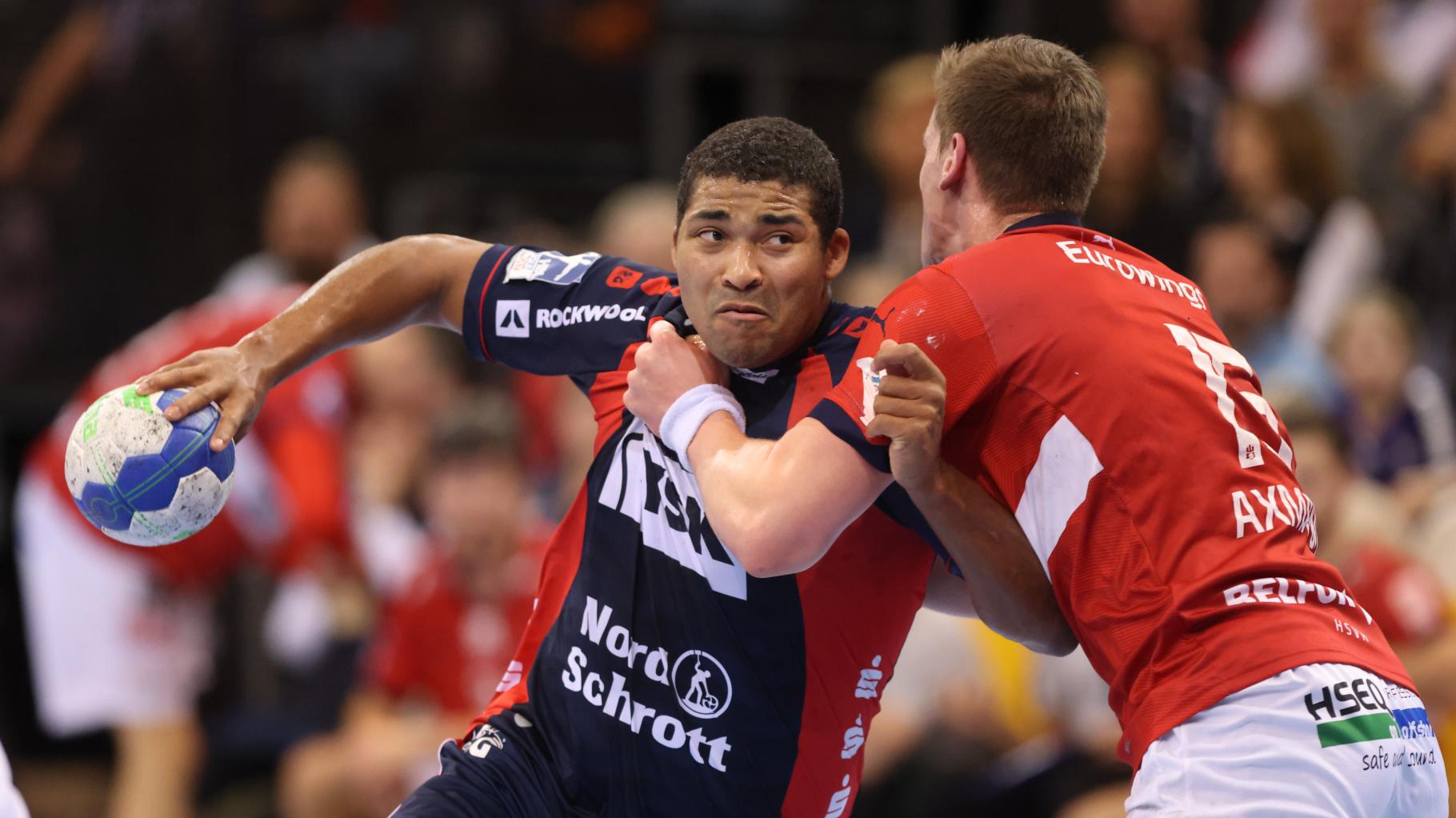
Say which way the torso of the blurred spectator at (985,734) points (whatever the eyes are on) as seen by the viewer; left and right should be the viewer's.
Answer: facing the viewer

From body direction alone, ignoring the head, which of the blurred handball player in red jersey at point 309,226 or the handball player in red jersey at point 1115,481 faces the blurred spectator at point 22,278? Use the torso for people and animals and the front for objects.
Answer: the handball player in red jersey at point 1115,481

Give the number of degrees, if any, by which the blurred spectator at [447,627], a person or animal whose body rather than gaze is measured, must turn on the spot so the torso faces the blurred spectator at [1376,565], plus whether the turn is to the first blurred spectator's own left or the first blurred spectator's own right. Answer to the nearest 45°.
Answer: approximately 45° to the first blurred spectator's own left

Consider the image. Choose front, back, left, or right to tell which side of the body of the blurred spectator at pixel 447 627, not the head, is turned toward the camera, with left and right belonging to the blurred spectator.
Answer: front

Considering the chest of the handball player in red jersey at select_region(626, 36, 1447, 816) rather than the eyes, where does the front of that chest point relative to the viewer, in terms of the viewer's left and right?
facing away from the viewer and to the left of the viewer

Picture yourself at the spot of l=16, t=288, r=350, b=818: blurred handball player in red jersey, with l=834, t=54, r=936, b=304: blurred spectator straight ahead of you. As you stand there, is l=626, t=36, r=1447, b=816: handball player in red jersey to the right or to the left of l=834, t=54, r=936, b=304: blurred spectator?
right

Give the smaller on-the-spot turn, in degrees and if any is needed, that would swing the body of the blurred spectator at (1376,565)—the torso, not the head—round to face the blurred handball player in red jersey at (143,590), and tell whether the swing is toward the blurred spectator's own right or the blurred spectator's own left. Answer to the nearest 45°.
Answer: approximately 45° to the blurred spectator's own right

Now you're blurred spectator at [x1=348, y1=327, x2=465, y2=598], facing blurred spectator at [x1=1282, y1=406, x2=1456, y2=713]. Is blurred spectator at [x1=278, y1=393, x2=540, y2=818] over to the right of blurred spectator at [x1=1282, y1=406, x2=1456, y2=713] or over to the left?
right

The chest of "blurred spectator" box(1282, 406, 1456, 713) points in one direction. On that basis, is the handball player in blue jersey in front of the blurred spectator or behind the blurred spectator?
in front

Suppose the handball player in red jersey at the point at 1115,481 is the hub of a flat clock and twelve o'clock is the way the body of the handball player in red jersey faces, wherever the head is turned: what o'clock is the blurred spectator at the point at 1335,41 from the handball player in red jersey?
The blurred spectator is roughly at 2 o'clock from the handball player in red jersey.
